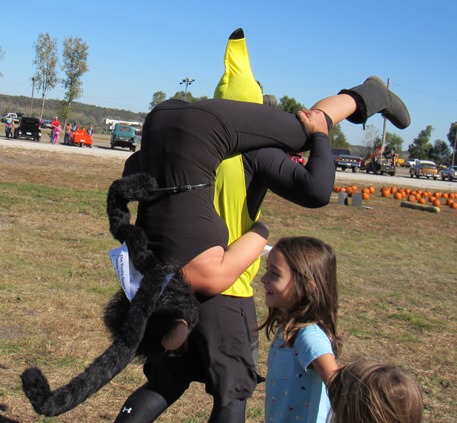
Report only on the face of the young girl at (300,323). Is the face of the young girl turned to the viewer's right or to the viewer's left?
to the viewer's left
